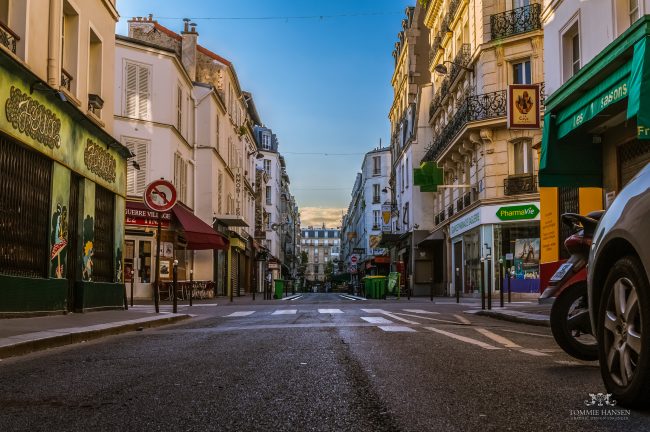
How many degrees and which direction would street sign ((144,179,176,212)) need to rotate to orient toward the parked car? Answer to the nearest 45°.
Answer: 0° — it already faces it

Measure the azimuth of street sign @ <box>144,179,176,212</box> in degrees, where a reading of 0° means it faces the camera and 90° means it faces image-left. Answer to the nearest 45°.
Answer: approximately 0°

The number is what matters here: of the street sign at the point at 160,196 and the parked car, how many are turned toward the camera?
1

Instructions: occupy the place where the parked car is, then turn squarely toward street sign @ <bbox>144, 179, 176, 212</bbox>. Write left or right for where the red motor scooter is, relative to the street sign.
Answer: right

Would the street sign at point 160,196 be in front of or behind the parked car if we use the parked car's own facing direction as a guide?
in front

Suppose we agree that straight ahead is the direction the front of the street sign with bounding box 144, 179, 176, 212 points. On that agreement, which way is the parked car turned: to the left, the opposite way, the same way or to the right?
the opposite way

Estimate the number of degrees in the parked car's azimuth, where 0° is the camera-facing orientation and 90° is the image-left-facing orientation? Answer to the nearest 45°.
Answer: approximately 135°

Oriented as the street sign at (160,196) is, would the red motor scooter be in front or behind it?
in front
